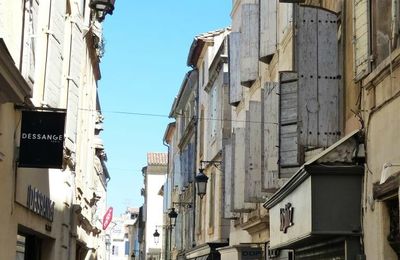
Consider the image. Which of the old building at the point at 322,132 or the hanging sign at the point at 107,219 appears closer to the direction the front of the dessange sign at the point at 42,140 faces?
the old building

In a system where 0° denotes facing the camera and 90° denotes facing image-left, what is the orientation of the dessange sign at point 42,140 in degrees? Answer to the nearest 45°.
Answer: approximately 0°

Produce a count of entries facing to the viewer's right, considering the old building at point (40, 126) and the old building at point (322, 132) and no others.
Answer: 1

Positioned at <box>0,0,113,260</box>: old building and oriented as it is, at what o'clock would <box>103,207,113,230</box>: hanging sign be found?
The hanging sign is roughly at 9 o'clock from the old building.

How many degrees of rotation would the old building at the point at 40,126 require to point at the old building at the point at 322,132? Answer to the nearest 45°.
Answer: approximately 45° to its right

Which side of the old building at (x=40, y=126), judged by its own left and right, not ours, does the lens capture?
right

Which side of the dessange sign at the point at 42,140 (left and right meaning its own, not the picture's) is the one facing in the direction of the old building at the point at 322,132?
left

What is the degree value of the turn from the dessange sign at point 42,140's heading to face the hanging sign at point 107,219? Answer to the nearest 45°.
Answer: approximately 180°
